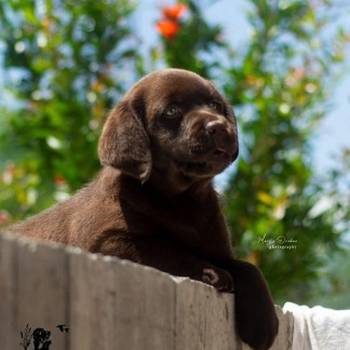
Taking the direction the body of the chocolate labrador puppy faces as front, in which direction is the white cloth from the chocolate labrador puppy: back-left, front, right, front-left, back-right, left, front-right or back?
left

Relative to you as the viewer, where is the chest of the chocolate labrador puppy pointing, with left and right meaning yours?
facing the viewer and to the right of the viewer

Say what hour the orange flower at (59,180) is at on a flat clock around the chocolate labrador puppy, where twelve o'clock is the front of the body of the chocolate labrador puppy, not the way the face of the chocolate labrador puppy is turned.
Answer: The orange flower is roughly at 7 o'clock from the chocolate labrador puppy.

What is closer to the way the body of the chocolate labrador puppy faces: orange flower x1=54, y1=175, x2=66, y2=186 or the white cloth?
the white cloth
